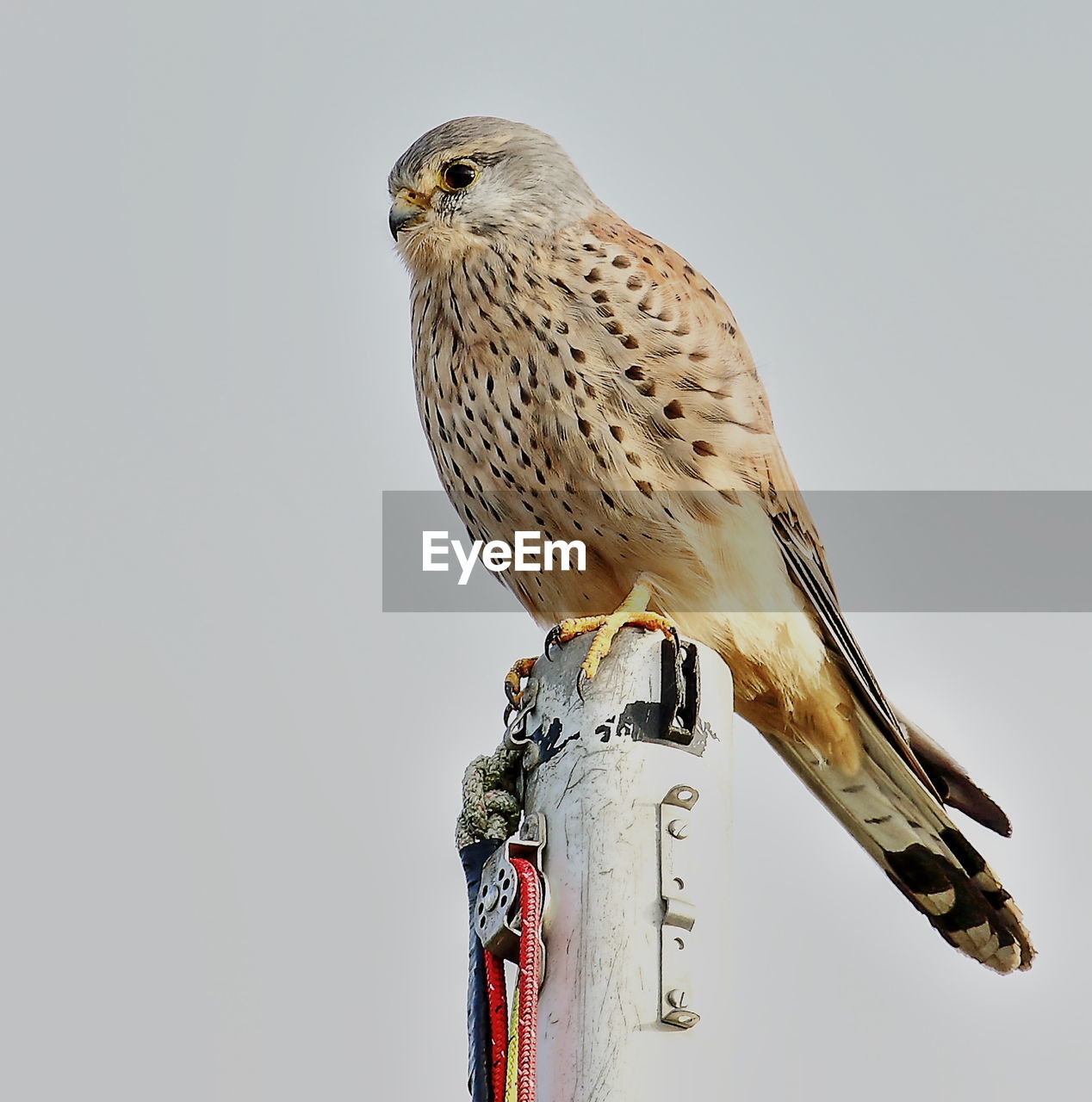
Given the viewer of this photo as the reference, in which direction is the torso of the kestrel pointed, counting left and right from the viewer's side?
facing the viewer and to the left of the viewer
